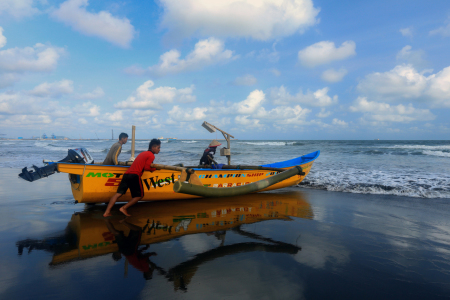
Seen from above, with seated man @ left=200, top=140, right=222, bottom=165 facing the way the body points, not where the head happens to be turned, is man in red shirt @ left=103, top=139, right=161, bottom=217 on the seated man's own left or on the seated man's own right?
on the seated man's own right

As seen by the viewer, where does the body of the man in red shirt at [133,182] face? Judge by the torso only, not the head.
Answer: to the viewer's right

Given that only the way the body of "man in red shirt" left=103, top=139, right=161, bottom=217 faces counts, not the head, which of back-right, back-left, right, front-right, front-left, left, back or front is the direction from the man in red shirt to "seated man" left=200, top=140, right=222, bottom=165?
front-left
